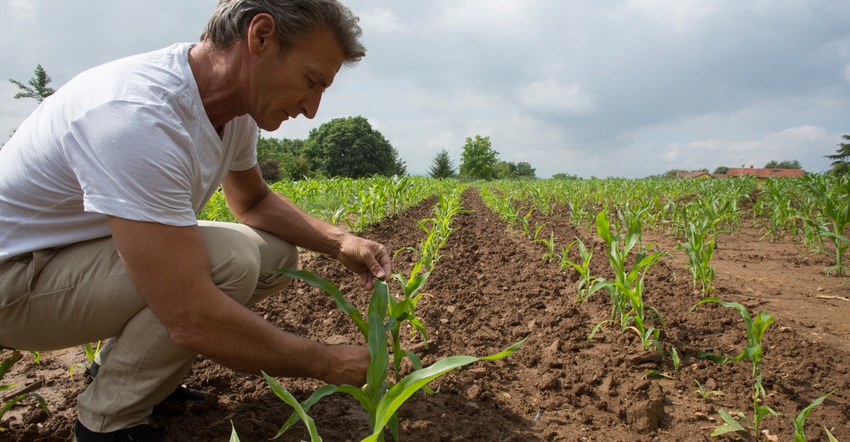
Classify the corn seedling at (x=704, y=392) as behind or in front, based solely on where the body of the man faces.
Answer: in front

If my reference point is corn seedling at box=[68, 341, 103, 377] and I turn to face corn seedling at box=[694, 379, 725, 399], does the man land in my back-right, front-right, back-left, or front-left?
front-right

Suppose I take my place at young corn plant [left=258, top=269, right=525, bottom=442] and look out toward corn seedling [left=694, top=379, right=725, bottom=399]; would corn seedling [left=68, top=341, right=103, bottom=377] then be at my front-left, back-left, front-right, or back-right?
back-left

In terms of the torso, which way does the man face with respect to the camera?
to the viewer's right

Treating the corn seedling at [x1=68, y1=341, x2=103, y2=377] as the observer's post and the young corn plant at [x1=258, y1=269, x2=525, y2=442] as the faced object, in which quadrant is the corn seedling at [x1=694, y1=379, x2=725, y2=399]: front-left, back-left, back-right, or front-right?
front-left

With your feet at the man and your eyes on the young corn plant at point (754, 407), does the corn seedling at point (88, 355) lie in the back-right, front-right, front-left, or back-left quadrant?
back-left

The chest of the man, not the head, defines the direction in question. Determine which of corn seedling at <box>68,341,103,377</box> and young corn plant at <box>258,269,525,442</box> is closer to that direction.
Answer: the young corn plant

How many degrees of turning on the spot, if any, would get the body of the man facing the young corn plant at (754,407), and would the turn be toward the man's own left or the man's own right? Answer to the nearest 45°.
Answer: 0° — they already face it

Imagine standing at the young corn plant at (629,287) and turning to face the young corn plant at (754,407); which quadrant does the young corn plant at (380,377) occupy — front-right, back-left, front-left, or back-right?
front-right

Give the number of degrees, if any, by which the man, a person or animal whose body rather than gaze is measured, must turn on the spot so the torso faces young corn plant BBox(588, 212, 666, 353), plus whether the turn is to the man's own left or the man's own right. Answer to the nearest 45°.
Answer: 0° — they already face it

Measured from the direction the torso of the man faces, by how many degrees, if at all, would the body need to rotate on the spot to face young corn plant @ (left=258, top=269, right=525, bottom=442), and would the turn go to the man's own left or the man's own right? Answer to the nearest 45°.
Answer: approximately 45° to the man's own right

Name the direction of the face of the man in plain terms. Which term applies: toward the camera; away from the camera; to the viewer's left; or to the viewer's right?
to the viewer's right
